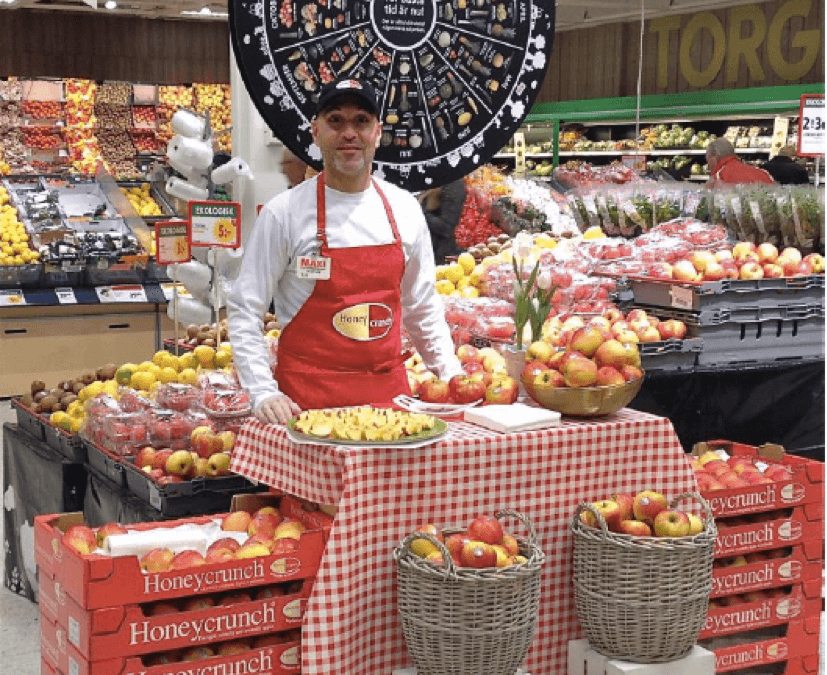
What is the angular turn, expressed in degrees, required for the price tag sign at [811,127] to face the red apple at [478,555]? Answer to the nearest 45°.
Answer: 0° — it already faces it

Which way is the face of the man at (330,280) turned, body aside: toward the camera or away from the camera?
toward the camera

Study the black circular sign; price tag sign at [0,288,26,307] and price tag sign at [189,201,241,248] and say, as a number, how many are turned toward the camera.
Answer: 3

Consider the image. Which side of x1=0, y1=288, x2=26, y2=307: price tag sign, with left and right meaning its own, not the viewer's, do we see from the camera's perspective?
front

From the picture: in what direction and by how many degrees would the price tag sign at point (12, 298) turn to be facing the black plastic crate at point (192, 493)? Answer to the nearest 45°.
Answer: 0° — it already faces it

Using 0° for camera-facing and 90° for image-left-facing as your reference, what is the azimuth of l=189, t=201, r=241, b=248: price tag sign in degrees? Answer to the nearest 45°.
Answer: approximately 0°

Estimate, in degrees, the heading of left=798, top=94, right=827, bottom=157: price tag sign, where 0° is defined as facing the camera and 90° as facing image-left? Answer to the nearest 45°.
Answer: approximately 0°

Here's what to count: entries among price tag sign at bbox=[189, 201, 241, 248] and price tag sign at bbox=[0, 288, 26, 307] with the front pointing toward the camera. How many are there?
2

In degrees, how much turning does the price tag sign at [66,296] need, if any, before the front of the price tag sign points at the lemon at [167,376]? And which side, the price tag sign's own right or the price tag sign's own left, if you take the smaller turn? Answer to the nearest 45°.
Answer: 0° — it already faces it

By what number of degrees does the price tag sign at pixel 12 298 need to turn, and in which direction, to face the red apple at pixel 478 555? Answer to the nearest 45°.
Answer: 0° — it already faces it

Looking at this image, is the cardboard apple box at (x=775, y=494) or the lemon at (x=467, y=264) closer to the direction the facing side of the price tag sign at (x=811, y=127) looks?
the cardboard apple box

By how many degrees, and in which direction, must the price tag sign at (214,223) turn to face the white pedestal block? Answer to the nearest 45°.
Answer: approximately 45° to its left

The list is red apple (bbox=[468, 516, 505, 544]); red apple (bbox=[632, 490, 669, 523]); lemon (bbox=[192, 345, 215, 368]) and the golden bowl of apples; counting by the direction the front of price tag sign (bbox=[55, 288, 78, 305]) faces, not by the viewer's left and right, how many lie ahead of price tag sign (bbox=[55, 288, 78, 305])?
4

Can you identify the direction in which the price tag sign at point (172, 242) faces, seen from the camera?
facing the viewer

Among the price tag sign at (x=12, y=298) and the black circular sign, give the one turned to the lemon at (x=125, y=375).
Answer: the price tag sign

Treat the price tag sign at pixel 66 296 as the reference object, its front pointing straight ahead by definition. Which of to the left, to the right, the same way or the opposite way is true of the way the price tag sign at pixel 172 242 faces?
the same way
